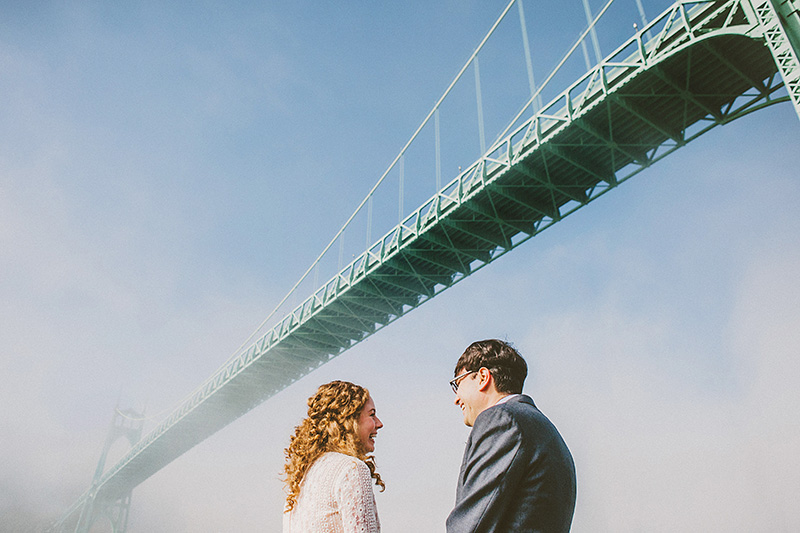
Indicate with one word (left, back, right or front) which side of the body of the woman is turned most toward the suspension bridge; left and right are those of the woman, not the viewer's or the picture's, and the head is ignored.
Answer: front

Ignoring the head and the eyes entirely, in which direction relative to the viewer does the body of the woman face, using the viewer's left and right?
facing away from the viewer and to the right of the viewer

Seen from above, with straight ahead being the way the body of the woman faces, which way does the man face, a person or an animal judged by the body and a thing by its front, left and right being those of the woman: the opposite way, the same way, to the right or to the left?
to the left

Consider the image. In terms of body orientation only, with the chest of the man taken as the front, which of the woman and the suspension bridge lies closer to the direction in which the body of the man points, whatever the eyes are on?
the woman

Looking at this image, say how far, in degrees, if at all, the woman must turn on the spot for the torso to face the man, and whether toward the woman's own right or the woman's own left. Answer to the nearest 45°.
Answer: approximately 90° to the woman's own right

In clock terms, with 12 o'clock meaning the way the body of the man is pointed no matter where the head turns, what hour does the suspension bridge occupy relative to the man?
The suspension bridge is roughly at 2 o'clock from the man.

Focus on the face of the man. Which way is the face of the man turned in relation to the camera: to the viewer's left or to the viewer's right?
to the viewer's left

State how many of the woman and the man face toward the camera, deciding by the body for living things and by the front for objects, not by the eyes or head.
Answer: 0

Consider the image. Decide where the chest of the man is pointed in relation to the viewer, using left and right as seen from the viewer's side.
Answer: facing away from the viewer and to the left of the viewer

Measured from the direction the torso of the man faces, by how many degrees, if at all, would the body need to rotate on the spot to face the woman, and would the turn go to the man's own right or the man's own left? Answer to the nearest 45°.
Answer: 0° — they already face them
